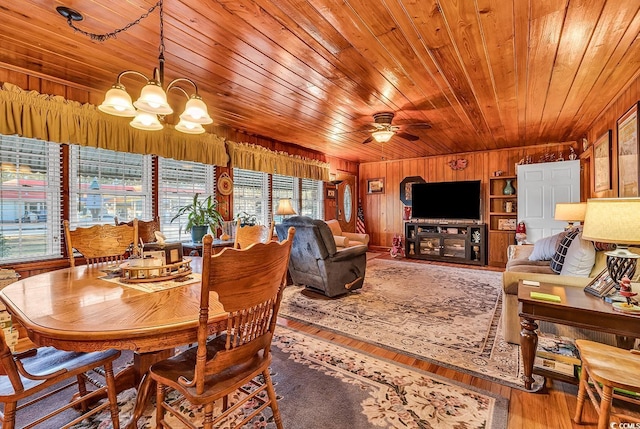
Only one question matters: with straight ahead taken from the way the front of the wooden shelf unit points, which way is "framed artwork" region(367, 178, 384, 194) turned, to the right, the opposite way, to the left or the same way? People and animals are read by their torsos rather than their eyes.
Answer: the same way

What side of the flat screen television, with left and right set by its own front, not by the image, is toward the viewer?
front

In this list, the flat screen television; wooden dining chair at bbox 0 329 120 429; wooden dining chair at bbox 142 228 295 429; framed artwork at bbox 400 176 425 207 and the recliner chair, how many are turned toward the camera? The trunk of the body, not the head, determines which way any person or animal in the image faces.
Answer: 2

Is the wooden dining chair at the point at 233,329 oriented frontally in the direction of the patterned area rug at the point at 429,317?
no

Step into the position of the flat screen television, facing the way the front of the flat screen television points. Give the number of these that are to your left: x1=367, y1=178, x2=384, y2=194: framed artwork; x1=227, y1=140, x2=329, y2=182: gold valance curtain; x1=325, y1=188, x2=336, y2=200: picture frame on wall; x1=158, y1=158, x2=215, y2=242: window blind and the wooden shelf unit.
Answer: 1

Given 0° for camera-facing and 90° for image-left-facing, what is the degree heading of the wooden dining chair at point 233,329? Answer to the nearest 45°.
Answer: approximately 135°

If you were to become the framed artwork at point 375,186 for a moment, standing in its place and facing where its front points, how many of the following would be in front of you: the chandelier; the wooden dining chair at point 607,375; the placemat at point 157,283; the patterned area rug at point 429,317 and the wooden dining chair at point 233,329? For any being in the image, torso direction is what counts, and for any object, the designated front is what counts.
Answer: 5

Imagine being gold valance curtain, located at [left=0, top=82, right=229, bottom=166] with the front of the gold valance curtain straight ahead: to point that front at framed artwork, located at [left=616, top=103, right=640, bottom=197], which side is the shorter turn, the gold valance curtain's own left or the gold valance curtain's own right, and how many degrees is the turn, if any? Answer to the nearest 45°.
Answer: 0° — it already faces it

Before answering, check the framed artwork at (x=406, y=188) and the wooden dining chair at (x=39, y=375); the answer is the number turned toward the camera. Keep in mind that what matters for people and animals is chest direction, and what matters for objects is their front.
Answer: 1

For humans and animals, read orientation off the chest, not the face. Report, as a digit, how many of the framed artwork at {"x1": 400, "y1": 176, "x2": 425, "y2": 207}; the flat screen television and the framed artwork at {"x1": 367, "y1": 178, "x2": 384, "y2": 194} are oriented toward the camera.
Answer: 3

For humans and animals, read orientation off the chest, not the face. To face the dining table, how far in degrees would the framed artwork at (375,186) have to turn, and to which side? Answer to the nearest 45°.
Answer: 0° — it already faces it

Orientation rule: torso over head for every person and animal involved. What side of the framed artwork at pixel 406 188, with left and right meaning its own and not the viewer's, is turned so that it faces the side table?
front

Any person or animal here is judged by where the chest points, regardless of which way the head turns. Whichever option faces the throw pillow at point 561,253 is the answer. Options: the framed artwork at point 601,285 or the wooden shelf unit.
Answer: the wooden shelf unit

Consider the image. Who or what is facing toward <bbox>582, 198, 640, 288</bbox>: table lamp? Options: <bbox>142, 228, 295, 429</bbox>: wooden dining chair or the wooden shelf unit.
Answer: the wooden shelf unit

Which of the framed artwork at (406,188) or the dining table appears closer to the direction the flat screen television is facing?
the dining table

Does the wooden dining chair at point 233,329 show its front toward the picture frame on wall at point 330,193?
no

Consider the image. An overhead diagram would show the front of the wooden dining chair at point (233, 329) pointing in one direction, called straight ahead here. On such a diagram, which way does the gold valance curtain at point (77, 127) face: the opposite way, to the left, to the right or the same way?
the opposite way

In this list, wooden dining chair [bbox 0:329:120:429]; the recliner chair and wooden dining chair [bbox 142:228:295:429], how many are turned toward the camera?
0
